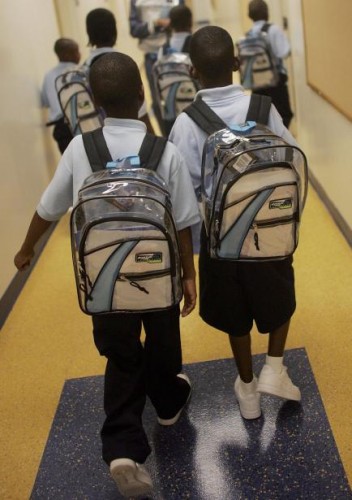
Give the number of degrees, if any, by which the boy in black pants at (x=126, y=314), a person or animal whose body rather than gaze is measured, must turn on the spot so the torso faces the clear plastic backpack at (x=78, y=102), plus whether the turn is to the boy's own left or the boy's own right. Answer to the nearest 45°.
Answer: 0° — they already face it

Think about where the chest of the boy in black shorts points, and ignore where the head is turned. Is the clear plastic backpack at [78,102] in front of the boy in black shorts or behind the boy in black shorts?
in front

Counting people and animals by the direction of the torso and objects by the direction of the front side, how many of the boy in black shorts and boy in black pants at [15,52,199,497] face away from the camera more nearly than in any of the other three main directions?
2

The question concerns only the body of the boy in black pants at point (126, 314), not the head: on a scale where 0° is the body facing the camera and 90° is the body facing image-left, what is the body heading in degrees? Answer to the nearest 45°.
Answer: approximately 180°

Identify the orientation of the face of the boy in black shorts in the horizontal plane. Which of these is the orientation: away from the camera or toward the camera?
away from the camera

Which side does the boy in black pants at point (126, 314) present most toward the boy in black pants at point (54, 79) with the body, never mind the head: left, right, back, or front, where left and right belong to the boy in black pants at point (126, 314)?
front

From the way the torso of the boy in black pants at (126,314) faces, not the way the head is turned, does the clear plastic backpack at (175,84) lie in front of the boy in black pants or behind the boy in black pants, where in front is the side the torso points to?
in front

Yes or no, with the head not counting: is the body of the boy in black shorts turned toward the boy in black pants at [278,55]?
yes

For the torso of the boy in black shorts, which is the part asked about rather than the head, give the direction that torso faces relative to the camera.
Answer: away from the camera

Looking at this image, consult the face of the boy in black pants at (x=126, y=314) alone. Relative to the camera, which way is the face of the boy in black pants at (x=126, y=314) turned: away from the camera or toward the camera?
away from the camera

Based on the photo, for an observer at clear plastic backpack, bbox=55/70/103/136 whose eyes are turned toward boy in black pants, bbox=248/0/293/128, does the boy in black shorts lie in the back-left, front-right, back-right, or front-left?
back-right

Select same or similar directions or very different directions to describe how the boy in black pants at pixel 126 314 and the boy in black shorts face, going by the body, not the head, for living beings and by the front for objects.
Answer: same or similar directions

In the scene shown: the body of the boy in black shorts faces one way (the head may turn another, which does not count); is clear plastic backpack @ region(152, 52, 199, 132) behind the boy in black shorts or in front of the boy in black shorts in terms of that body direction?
in front

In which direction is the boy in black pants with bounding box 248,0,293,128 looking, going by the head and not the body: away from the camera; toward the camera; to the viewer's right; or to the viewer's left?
away from the camera
